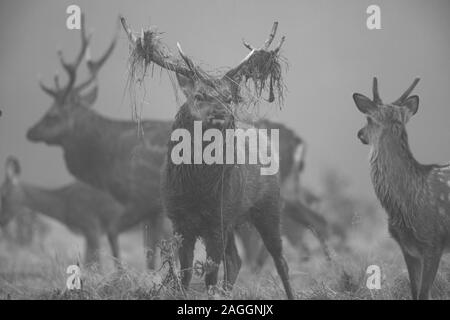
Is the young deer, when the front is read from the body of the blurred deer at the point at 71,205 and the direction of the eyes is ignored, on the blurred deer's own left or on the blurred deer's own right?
on the blurred deer's own left

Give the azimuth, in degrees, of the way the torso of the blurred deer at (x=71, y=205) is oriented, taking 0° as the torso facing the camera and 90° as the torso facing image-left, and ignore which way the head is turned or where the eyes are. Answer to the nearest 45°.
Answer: approximately 90°

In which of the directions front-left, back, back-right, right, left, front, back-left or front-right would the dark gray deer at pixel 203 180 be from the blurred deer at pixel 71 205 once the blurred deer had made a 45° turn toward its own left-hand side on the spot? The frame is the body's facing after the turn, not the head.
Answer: front-left

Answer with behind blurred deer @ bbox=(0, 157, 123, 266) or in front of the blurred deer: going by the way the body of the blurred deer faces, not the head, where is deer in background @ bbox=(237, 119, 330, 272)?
behind
